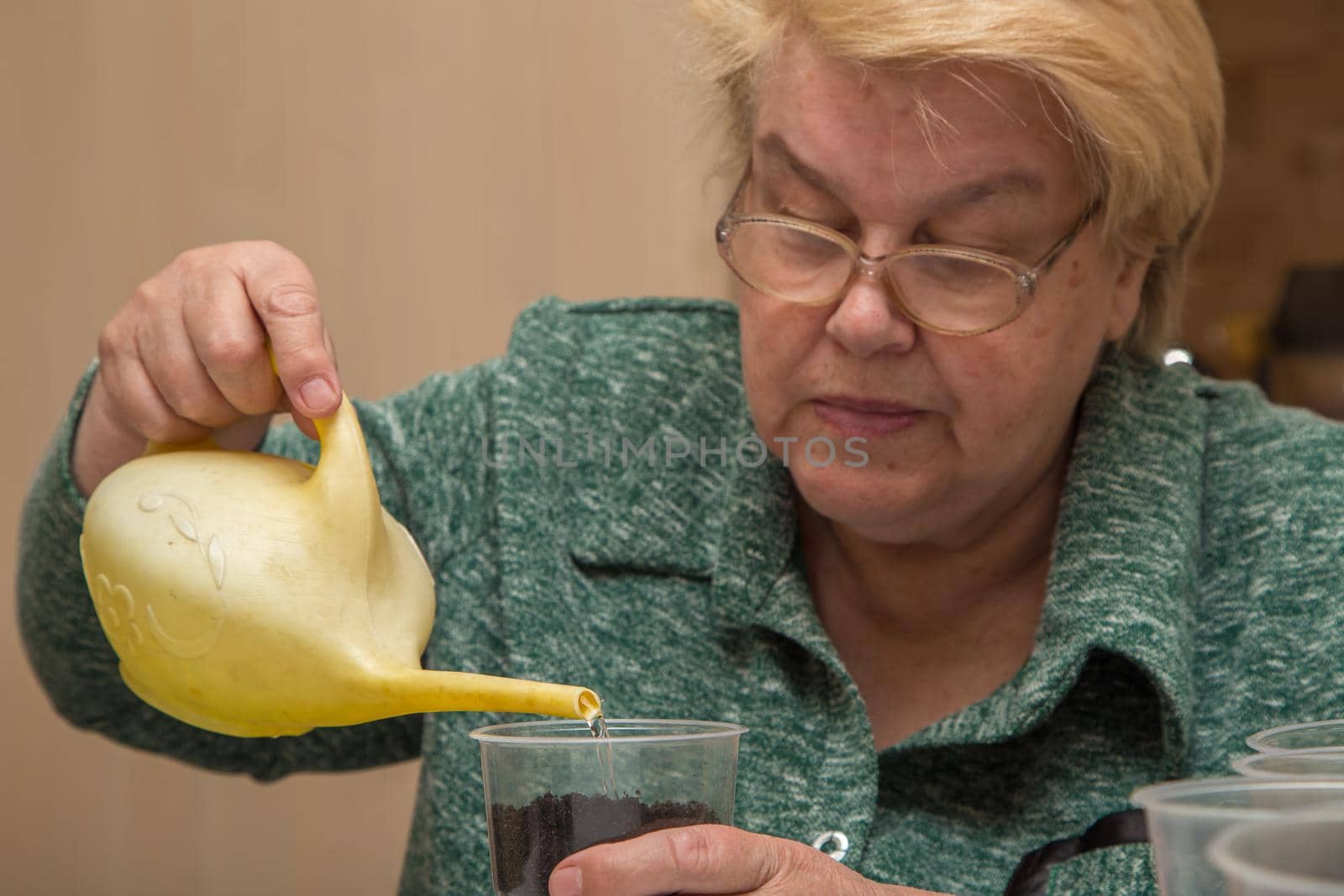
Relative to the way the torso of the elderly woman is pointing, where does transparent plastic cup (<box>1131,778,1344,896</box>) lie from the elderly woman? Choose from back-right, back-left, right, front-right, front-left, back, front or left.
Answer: front

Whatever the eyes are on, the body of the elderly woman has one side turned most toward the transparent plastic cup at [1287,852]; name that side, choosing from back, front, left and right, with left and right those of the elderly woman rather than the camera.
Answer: front

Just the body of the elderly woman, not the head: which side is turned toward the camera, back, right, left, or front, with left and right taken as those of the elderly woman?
front

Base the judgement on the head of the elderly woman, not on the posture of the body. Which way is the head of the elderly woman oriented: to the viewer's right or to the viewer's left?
to the viewer's left

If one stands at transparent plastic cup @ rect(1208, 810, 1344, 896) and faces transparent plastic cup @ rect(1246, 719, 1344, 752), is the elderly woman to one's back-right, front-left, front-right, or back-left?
front-left
